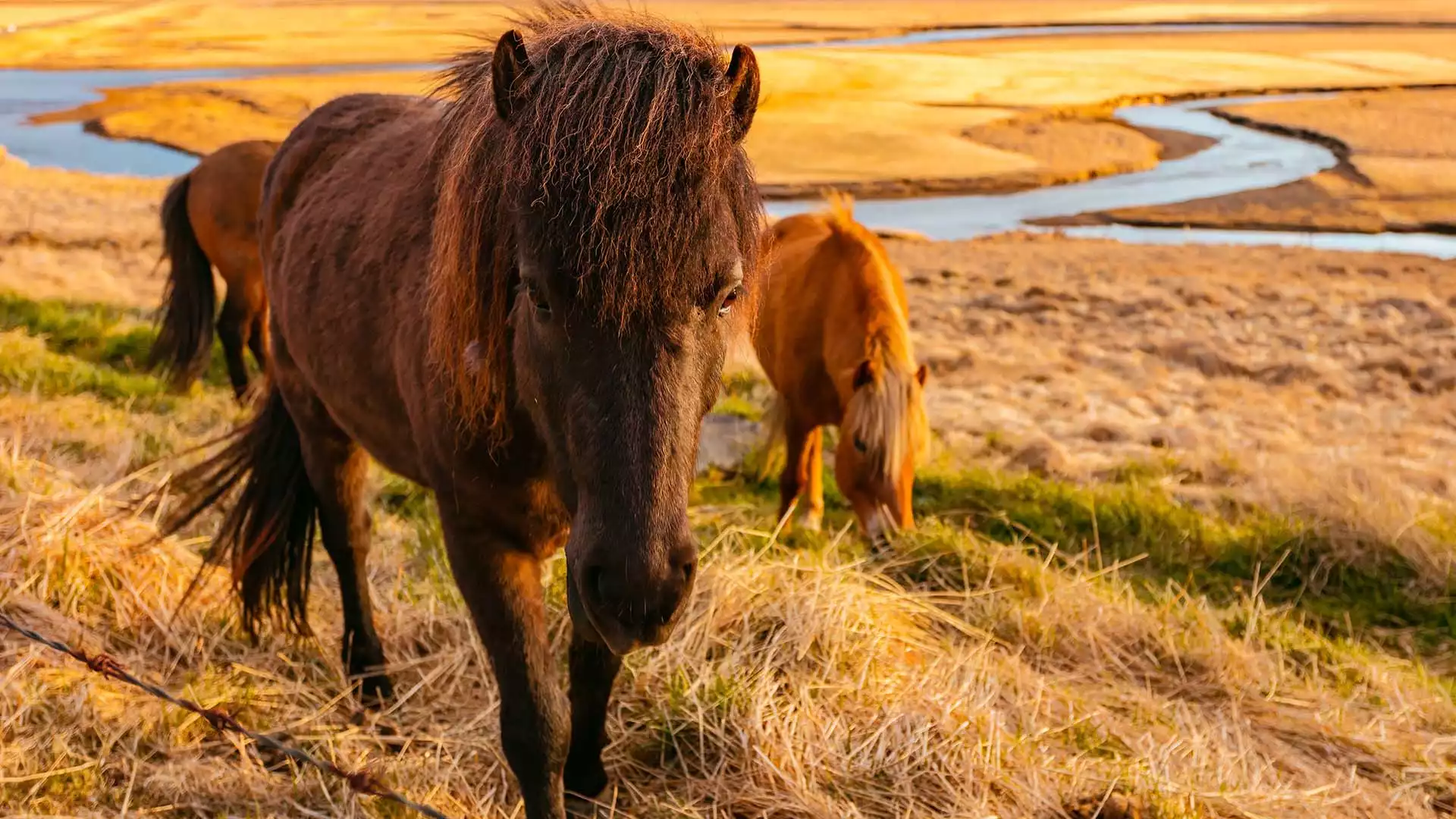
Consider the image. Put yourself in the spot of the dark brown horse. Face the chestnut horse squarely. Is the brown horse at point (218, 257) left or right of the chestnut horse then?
left

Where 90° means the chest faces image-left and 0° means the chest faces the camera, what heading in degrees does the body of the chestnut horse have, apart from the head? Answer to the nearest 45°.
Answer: approximately 315°

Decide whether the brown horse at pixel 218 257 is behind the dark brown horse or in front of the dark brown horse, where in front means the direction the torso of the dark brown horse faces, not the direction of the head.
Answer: behind

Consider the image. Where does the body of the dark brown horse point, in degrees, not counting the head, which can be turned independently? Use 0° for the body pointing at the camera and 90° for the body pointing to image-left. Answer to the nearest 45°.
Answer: approximately 315°

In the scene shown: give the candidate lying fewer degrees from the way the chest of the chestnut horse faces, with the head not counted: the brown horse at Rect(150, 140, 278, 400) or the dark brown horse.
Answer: the dark brown horse

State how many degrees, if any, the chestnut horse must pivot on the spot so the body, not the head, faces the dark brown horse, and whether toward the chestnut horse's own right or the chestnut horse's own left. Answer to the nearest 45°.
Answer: approximately 45° to the chestnut horse's own right
